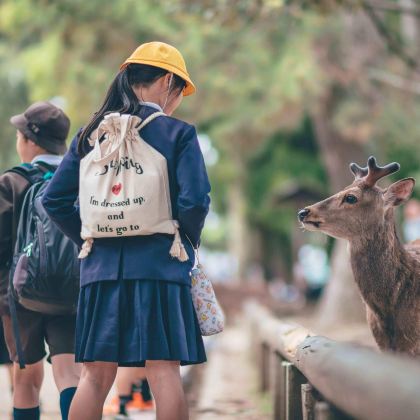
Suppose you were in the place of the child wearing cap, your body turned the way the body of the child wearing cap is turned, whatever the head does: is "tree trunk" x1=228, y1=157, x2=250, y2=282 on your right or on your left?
on your right

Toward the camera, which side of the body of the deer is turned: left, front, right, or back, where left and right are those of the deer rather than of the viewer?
left

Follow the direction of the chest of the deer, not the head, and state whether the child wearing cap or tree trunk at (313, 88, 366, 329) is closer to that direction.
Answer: the child wearing cap

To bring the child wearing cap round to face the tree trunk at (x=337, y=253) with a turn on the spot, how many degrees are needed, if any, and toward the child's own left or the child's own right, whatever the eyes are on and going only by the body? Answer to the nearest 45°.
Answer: approximately 90° to the child's own right

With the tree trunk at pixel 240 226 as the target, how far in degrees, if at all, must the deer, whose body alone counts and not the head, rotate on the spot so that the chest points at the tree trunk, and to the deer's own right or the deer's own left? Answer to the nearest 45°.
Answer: approximately 90° to the deer's own right

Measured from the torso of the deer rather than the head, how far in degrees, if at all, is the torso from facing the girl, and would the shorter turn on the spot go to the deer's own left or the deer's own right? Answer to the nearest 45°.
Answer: approximately 45° to the deer's own left

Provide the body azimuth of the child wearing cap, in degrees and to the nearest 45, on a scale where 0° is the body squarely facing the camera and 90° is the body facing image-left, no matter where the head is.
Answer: approximately 135°

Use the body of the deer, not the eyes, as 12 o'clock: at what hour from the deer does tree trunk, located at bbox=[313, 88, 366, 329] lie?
The tree trunk is roughly at 3 o'clock from the deer.

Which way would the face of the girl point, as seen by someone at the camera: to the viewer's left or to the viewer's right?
to the viewer's right

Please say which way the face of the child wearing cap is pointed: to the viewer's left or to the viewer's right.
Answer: to the viewer's left
